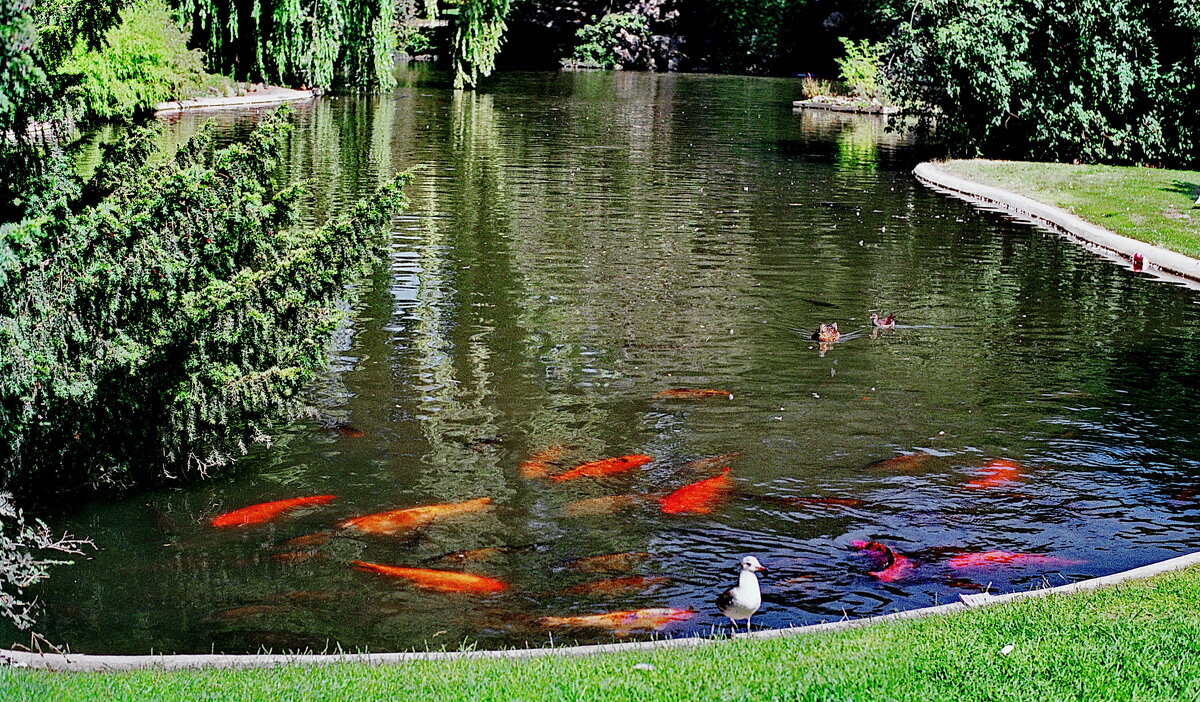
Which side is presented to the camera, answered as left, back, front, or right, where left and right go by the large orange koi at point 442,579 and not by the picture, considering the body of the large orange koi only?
right

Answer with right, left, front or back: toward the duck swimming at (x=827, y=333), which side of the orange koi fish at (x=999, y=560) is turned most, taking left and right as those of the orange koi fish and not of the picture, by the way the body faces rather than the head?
right

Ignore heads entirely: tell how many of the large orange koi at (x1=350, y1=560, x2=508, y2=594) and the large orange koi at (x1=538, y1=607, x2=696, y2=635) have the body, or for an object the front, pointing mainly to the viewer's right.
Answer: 2

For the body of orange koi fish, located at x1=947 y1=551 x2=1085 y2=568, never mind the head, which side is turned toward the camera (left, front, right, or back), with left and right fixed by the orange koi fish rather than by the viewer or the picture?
left
